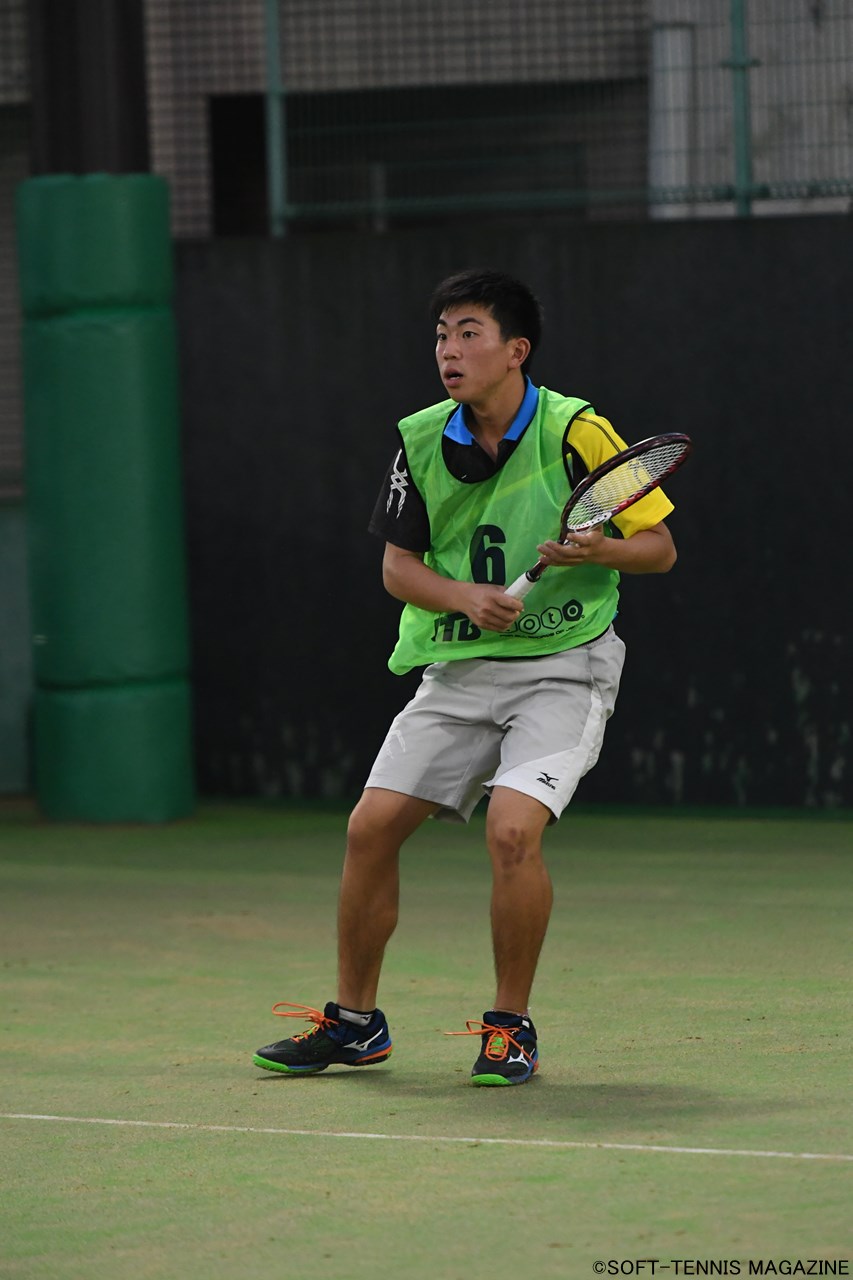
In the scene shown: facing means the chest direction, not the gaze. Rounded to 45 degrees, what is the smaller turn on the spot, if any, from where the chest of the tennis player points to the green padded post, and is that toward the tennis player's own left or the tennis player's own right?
approximately 135° to the tennis player's own right

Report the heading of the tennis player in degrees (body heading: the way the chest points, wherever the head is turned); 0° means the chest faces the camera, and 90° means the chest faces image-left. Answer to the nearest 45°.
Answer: approximately 45°

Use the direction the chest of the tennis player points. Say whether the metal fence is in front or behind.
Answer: behind
